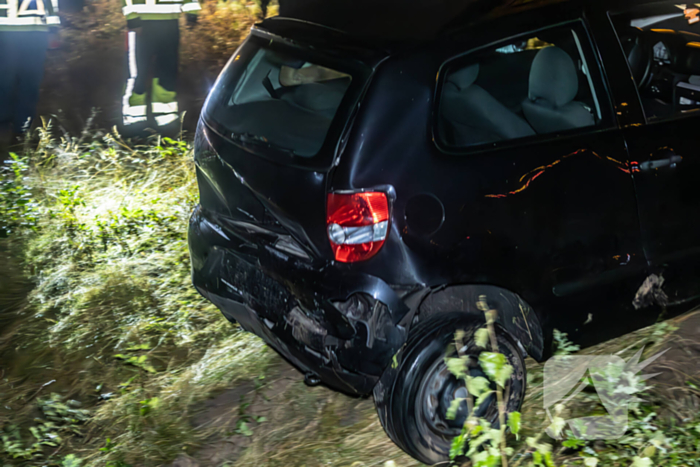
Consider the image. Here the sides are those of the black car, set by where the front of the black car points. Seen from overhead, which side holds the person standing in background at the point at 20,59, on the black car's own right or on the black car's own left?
on the black car's own left

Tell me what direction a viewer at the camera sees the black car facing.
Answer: facing away from the viewer and to the right of the viewer

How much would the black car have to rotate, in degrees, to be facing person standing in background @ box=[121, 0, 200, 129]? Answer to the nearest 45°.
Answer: approximately 90° to its left

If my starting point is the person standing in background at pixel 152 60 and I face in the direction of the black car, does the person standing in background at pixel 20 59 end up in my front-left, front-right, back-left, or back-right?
back-right
